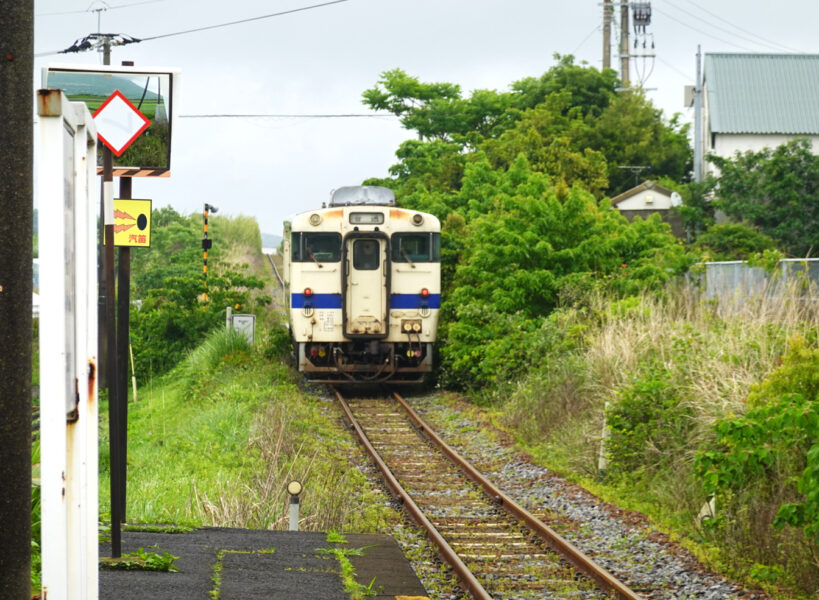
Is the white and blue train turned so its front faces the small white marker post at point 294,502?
yes

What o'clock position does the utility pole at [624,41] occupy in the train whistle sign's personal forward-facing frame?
The utility pole is roughly at 7 o'clock from the train whistle sign.

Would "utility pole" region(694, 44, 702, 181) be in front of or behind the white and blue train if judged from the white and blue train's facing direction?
behind

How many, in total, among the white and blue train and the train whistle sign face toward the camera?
2

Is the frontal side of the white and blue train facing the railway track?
yes

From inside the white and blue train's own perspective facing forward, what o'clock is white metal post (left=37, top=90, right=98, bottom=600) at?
The white metal post is roughly at 12 o'clock from the white and blue train.

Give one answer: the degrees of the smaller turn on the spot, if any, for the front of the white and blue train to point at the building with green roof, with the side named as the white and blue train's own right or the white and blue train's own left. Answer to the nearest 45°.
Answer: approximately 135° to the white and blue train's own left

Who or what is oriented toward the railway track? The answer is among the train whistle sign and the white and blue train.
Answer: the white and blue train

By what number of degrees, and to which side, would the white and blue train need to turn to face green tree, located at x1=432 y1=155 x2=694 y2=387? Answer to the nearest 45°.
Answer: approximately 90° to its left

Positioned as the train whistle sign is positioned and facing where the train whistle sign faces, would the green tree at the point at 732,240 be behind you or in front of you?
behind

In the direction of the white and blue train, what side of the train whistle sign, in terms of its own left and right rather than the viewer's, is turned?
back

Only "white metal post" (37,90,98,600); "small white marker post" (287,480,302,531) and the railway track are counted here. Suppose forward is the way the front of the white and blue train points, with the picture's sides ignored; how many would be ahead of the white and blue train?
3
